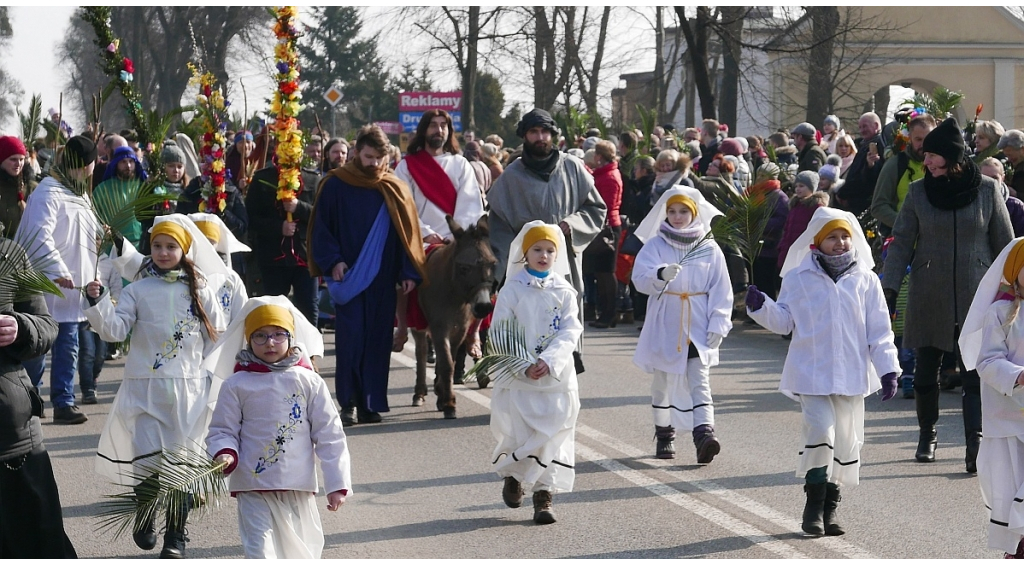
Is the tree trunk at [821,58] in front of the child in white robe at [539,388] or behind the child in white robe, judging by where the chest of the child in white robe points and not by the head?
behind

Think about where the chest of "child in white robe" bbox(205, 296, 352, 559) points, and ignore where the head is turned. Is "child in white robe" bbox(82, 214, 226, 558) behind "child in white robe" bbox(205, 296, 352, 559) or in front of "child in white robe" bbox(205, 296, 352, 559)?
behind

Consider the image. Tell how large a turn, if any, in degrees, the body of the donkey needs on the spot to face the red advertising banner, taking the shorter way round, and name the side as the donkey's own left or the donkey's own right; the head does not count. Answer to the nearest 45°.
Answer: approximately 135° to the donkey's own left

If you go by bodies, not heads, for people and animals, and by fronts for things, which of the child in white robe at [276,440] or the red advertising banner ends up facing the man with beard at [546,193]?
the red advertising banner

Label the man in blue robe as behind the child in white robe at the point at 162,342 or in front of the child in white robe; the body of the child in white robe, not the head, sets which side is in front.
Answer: behind

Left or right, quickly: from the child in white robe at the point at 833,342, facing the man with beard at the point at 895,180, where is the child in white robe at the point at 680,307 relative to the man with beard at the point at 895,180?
left
